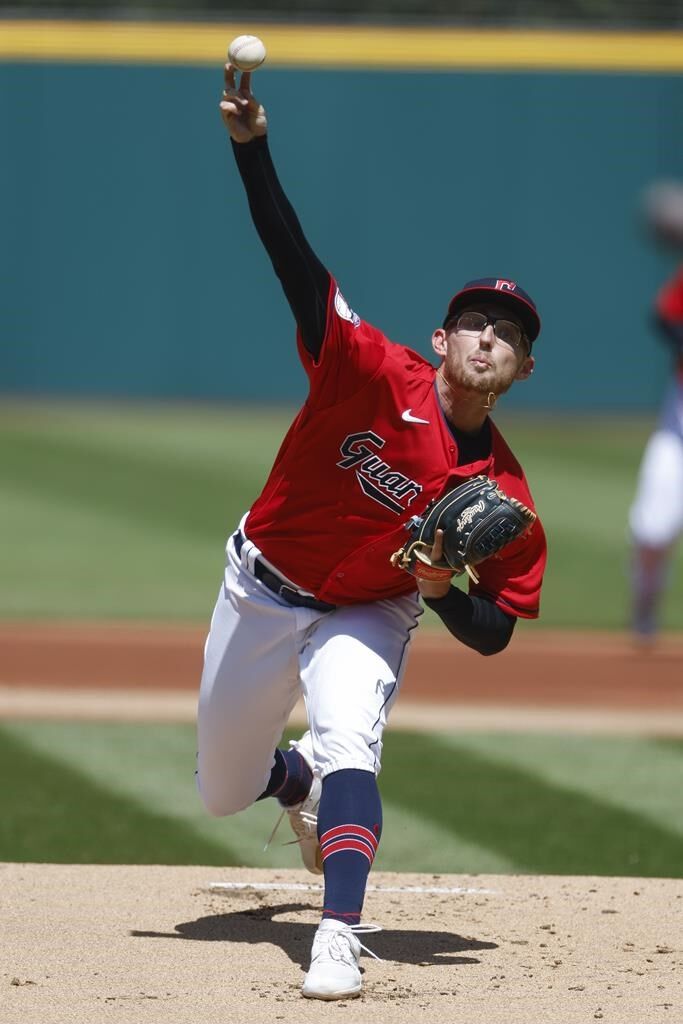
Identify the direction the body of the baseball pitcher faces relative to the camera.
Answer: toward the camera

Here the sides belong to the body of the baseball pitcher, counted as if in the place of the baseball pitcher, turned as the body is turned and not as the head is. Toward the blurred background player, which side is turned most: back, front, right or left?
back
